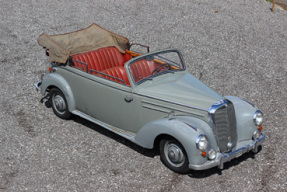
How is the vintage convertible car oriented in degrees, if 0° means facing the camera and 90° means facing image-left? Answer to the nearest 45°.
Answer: approximately 315°

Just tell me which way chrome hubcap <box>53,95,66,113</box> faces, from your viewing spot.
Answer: facing the viewer and to the left of the viewer
